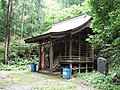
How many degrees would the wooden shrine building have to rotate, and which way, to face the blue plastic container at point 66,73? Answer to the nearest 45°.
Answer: approximately 45° to its left

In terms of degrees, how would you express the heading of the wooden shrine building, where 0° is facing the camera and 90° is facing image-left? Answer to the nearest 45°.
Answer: approximately 45°
